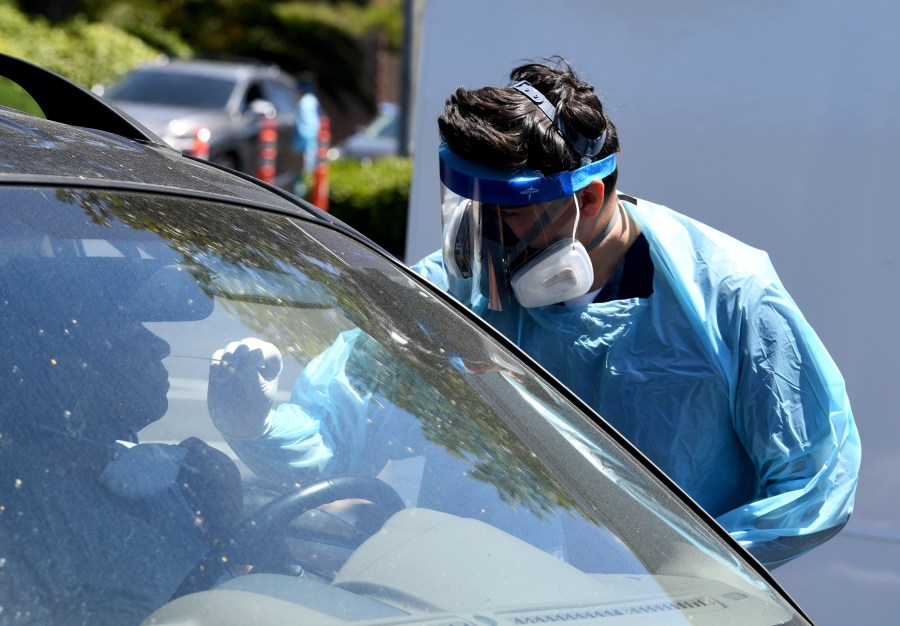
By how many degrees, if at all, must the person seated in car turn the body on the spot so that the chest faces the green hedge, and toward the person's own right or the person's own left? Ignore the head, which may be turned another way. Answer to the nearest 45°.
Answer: approximately 135° to the person's own left

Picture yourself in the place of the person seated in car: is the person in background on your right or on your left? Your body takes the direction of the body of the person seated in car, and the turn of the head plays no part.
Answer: on your left

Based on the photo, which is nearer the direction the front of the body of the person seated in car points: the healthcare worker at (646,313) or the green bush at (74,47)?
the healthcare worker

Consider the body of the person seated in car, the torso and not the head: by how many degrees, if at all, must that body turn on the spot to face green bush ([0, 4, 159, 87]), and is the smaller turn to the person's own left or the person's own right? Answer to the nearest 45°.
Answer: approximately 135° to the person's own left

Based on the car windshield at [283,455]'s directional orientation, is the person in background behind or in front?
behind

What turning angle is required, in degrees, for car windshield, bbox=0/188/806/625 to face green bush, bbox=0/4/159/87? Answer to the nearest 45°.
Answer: approximately 135° to its left

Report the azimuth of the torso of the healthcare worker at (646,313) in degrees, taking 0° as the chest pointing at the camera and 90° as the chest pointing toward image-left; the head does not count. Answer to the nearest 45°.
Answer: approximately 45°

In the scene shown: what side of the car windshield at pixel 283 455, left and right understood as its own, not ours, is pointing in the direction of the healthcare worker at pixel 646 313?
left

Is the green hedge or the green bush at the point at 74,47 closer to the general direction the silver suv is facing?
the green hedge

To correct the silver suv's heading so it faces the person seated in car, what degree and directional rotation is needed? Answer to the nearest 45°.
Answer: approximately 45° to its left

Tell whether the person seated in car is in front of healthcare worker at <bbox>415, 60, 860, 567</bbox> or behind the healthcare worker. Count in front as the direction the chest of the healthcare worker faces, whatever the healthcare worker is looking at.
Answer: in front

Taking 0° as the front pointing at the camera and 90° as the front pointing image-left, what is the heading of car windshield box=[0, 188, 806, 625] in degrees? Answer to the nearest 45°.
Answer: approximately 315°
